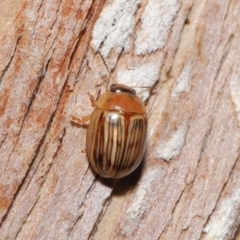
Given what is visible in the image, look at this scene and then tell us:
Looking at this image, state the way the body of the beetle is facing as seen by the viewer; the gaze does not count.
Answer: away from the camera
